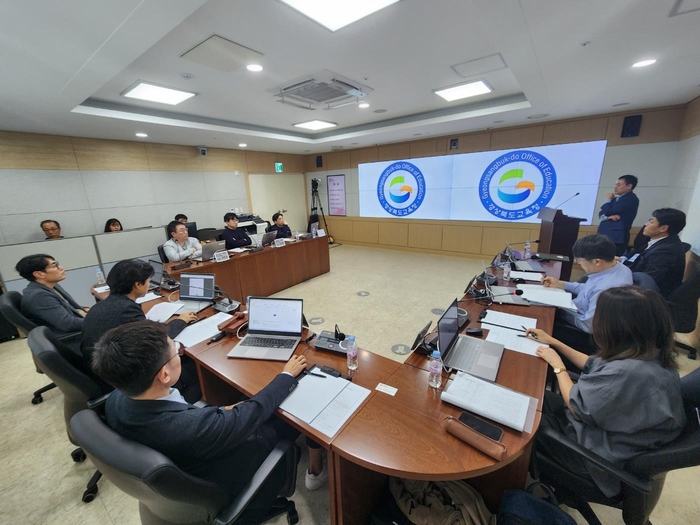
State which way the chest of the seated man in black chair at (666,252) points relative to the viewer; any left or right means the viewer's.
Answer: facing to the left of the viewer

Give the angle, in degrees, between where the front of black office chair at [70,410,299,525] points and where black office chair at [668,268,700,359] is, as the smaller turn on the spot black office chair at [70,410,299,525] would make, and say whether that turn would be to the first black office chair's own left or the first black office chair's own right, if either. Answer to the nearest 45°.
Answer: approximately 45° to the first black office chair's own right

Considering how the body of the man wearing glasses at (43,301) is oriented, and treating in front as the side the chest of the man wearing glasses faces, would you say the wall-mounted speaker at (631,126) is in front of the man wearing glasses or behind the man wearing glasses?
in front

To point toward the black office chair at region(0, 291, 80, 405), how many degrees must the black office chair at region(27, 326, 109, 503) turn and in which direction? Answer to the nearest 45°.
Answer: approximately 45° to its left

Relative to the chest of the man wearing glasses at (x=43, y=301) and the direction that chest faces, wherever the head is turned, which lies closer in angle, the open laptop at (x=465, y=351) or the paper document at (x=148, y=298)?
the paper document

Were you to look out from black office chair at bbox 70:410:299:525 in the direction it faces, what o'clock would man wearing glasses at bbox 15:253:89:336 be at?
The man wearing glasses is roughly at 10 o'clock from the black office chair.

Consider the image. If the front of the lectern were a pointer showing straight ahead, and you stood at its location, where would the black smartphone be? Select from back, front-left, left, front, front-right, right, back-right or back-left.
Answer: front-left

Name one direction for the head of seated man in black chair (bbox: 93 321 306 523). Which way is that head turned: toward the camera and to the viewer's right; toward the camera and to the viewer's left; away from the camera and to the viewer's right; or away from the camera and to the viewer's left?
away from the camera and to the viewer's right

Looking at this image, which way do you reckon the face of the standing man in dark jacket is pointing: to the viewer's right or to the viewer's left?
to the viewer's left

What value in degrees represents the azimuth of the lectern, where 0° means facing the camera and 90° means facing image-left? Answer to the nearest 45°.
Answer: approximately 45°

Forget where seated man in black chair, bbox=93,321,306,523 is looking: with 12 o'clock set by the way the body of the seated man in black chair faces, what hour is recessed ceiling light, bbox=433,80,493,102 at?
The recessed ceiling light is roughly at 1 o'clock from the seated man in black chair.

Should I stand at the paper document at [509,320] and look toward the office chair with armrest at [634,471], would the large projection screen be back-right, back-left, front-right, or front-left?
back-left

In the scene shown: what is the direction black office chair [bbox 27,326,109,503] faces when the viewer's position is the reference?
facing away from the viewer and to the right of the viewer

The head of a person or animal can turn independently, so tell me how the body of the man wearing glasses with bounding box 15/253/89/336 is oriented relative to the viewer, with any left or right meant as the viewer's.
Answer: facing to the right of the viewer
